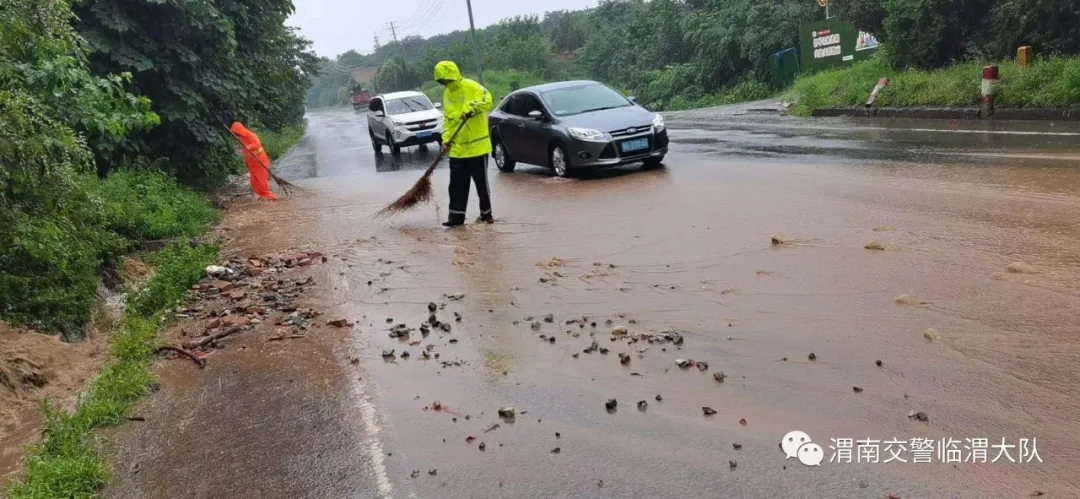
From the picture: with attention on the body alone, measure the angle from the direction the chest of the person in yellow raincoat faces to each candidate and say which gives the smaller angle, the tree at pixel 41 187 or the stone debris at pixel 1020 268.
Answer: the tree

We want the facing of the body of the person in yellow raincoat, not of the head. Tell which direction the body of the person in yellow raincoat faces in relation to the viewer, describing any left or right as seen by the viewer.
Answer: facing the viewer and to the left of the viewer

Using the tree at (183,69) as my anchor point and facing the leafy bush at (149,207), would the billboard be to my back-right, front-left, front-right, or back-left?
back-left

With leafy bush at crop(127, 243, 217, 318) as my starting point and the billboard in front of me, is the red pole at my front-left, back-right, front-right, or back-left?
front-right

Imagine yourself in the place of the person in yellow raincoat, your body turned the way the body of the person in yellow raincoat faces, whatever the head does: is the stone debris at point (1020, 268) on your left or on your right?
on your left

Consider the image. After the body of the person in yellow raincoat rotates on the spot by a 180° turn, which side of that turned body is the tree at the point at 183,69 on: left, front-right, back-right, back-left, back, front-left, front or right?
left

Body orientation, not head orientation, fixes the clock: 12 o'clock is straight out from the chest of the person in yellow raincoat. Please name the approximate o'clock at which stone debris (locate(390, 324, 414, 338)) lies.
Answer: The stone debris is roughly at 11 o'clock from the person in yellow raincoat.

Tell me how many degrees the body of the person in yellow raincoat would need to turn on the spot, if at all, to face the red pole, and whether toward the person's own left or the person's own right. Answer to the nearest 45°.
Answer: approximately 180°

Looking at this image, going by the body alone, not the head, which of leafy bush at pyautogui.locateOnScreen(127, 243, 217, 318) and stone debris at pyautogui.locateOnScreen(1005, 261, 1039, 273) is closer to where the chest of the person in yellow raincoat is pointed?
the leafy bush

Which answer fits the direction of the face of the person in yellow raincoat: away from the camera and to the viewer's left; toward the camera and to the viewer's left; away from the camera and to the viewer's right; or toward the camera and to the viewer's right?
toward the camera and to the viewer's left

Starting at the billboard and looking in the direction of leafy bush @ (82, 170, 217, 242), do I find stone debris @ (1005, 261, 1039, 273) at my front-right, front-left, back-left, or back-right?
front-left

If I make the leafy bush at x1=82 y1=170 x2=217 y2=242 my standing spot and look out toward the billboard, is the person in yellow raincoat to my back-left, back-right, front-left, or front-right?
front-right

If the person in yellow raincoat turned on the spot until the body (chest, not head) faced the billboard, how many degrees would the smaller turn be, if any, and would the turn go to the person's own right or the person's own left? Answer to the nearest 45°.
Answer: approximately 180°

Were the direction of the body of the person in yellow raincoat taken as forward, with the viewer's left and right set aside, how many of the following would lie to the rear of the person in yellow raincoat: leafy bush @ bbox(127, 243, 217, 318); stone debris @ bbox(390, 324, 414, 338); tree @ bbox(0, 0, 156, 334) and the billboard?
1

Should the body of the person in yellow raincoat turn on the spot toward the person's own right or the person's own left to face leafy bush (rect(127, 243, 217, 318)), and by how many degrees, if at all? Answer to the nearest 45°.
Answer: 0° — they already face it
